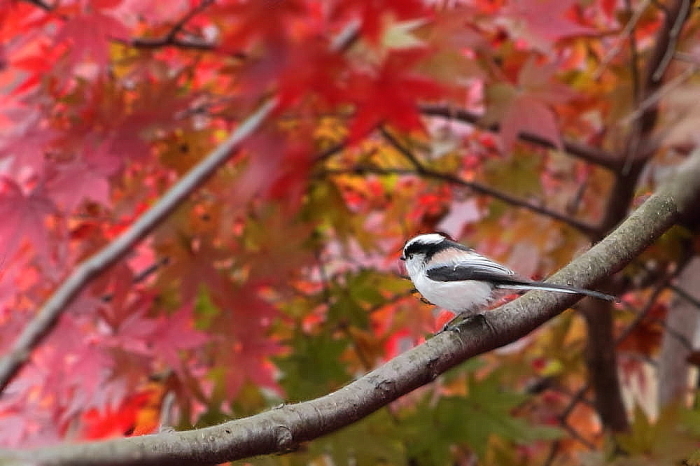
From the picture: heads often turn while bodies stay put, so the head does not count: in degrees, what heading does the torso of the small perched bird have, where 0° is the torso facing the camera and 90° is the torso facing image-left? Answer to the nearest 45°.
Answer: approximately 90°

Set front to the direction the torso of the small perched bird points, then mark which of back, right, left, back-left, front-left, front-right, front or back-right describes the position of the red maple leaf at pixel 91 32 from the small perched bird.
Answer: front-right
